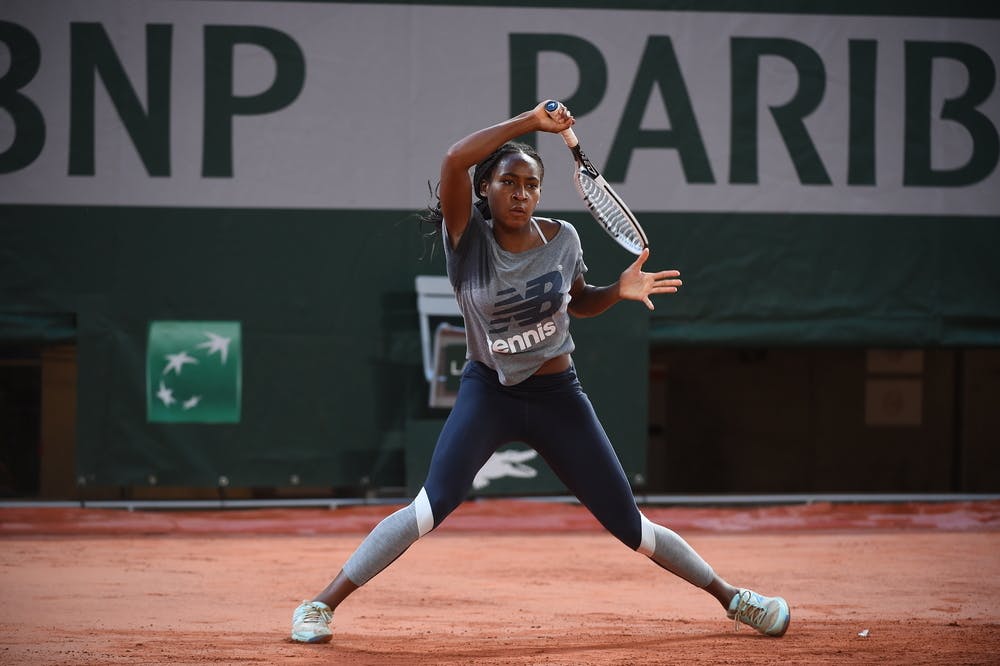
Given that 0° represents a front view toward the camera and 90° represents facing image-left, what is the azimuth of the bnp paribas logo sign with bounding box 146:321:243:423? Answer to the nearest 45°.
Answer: approximately 0°

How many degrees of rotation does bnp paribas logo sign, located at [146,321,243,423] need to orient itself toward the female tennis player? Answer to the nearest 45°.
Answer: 0° — it already faces them

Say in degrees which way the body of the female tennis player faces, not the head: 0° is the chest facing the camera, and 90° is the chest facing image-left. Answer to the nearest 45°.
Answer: approximately 0°

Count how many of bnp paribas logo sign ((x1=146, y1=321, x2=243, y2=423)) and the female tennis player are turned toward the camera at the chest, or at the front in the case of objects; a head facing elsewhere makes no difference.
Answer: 2

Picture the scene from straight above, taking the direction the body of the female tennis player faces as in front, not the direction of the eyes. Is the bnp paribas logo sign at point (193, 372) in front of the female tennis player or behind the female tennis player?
behind
